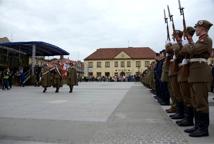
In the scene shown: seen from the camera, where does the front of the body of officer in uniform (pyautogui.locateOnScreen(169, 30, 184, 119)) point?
to the viewer's left

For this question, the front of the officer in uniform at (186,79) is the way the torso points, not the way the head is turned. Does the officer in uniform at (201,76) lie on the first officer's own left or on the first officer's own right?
on the first officer's own left

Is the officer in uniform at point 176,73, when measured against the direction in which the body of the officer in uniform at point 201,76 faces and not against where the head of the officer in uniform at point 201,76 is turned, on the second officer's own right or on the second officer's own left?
on the second officer's own right

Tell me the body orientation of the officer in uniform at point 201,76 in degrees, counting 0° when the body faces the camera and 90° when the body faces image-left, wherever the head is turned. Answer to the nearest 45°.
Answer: approximately 90°

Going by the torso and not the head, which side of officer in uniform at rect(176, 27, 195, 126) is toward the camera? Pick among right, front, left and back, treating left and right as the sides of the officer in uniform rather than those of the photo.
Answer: left

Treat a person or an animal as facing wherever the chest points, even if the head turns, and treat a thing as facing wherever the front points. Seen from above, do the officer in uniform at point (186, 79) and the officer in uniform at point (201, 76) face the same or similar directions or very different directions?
same or similar directions

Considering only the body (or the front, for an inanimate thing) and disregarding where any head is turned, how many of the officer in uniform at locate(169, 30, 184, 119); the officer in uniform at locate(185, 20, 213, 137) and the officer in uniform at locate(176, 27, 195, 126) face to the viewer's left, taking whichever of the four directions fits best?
3

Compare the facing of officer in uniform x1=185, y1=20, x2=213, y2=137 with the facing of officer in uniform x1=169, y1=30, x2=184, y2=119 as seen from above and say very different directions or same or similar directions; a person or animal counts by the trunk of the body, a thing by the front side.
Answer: same or similar directions
